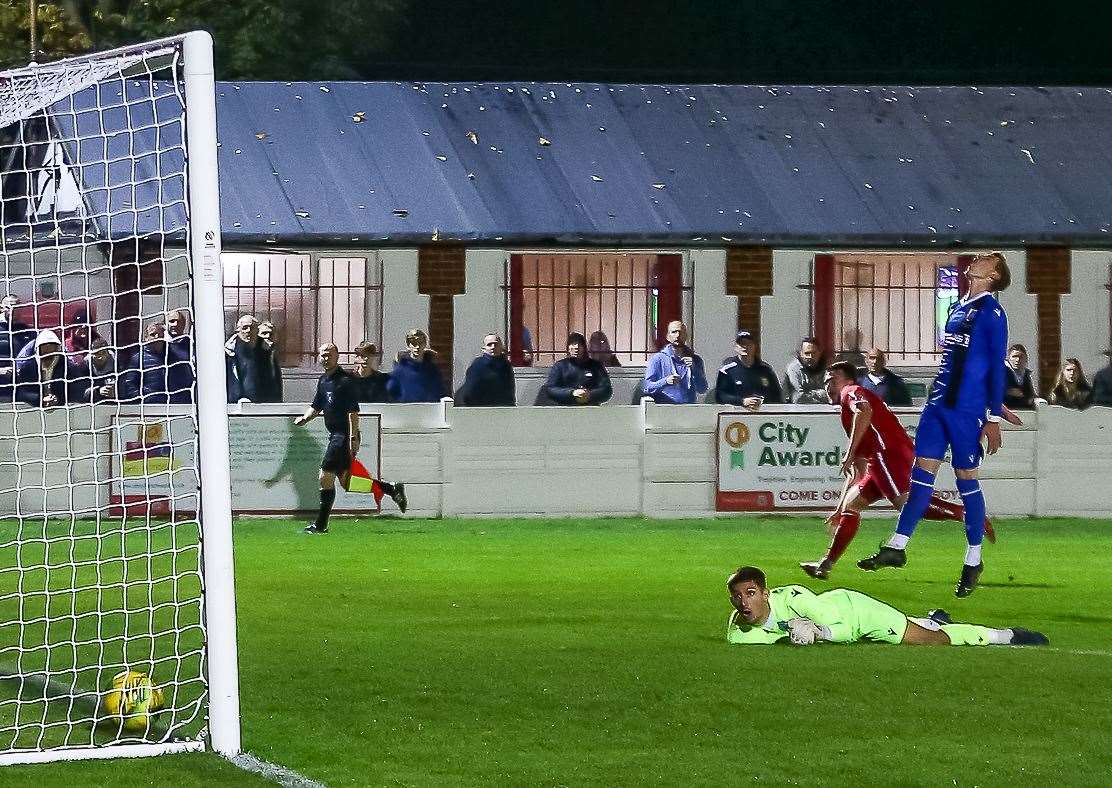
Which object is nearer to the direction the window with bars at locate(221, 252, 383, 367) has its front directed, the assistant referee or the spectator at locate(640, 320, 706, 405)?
the assistant referee

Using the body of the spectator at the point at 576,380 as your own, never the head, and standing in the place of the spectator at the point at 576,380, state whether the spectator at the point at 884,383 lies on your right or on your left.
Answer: on your left

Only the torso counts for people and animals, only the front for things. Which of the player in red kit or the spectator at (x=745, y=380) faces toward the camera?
the spectator

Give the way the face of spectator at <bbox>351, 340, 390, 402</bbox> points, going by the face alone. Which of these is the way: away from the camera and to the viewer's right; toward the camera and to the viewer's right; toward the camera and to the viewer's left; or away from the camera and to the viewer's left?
toward the camera and to the viewer's left

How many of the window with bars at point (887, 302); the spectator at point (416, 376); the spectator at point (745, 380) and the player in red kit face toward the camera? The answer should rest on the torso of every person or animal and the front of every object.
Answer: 3

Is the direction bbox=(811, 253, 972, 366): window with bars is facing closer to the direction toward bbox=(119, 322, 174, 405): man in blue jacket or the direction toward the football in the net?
the football in the net

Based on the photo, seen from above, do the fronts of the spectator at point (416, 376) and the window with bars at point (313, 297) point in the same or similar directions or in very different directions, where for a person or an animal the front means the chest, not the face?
same or similar directions

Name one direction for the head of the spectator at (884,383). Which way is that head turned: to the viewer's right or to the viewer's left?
to the viewer's left

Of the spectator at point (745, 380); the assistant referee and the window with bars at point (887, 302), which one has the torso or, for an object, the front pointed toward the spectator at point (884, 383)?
the window with bars

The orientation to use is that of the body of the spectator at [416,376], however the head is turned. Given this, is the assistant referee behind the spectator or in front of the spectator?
in front

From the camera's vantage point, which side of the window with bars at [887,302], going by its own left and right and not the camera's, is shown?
front

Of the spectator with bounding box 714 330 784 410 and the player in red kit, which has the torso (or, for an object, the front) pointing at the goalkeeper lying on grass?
the spectator

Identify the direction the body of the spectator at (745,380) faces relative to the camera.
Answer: toward the camera

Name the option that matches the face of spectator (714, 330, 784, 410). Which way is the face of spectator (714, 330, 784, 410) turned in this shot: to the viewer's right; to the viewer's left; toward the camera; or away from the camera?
toward the camera

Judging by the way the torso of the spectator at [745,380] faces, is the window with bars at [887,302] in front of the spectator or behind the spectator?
behind

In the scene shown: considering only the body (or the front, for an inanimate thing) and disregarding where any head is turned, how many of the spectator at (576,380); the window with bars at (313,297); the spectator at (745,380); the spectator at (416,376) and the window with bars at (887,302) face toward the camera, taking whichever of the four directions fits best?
5
